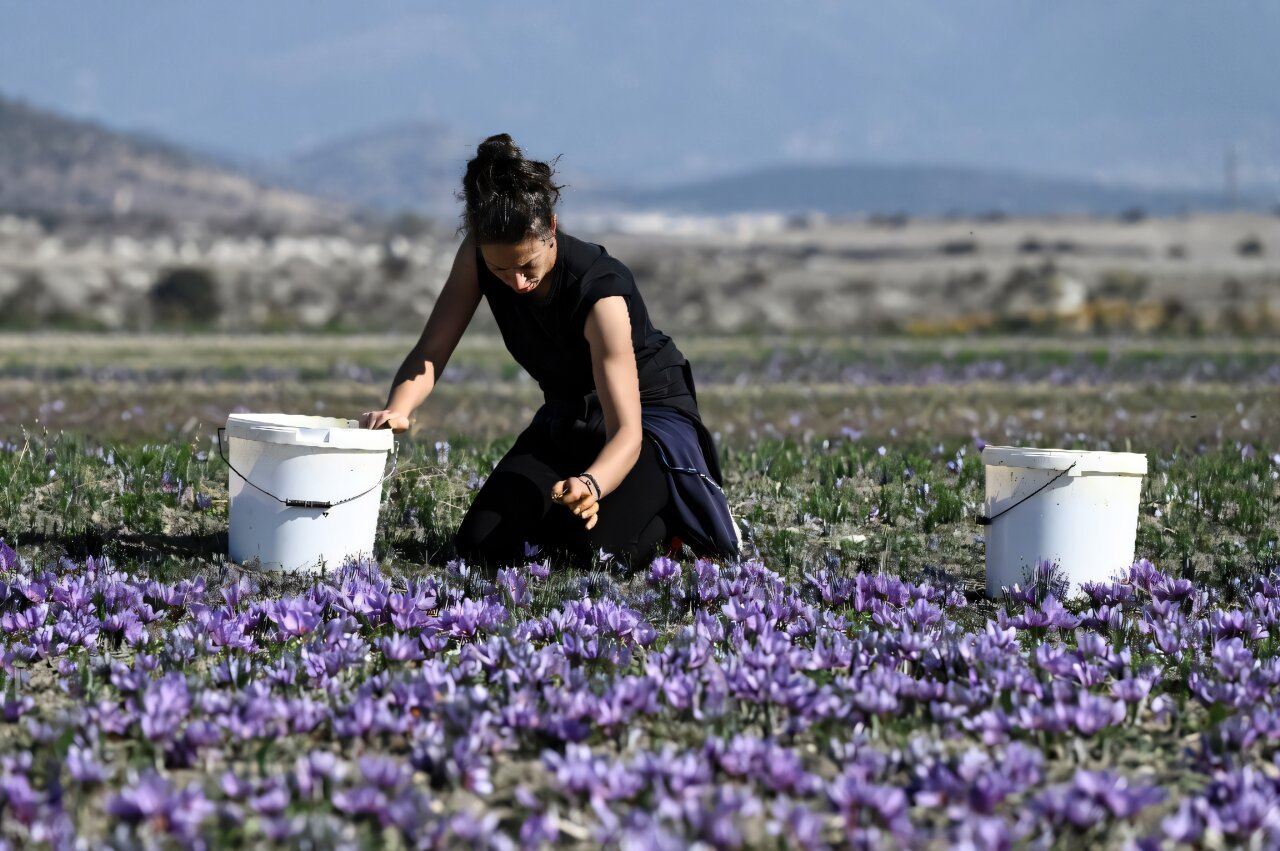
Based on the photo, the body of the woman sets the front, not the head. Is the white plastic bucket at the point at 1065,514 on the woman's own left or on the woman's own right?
on the woman's own left

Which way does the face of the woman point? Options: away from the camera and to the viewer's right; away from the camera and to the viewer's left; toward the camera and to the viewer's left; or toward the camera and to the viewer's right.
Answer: toward the camera and to the viewer's left

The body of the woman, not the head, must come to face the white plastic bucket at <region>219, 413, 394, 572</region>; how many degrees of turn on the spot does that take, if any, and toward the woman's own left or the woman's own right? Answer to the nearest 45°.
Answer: approximately 45° to the woman's own right

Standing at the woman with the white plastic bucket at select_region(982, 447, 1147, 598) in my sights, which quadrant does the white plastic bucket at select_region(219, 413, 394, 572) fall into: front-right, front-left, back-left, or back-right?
back-right
